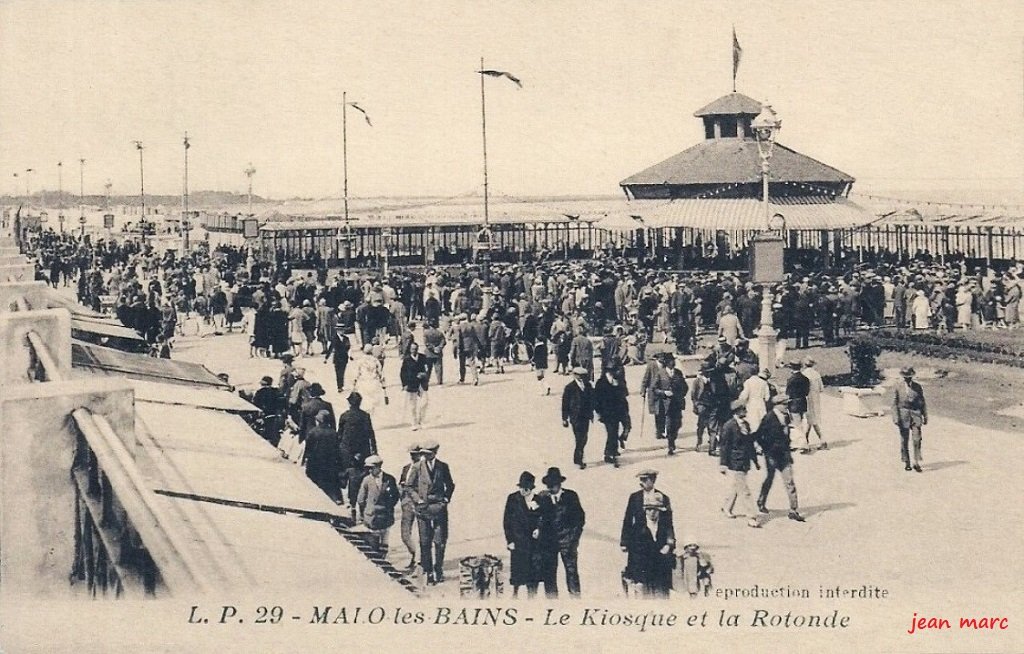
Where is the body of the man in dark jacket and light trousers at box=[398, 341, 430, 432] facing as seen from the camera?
toward the camera

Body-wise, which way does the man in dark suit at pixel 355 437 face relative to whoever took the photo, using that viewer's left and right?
facing away from the viewer

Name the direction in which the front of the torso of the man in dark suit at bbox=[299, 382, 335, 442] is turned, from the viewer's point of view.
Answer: away from the camera

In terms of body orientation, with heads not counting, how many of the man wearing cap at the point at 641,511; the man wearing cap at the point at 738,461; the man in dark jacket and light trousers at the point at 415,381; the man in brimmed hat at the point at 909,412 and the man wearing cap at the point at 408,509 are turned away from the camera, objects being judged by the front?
0

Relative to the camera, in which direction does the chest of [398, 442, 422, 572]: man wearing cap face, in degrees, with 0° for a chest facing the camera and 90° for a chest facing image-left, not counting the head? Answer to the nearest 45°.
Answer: approximately 0°

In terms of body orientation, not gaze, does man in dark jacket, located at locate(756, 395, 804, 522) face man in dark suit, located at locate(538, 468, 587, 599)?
no

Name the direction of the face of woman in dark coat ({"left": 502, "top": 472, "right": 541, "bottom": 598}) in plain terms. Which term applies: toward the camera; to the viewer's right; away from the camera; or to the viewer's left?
toward the camera

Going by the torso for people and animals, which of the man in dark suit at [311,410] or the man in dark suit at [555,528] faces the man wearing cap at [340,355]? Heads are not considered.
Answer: the man in dark suit at [311,410]

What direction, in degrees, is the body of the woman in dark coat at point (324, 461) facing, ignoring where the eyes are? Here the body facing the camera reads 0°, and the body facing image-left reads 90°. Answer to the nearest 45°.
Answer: approximately 180°

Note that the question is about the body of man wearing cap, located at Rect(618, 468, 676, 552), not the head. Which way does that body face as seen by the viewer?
toward the camera

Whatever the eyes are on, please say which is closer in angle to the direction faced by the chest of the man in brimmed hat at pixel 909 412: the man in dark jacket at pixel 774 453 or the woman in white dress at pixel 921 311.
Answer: the man in dark jacket

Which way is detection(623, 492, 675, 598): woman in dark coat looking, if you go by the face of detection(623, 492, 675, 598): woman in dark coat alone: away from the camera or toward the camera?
toward the camera

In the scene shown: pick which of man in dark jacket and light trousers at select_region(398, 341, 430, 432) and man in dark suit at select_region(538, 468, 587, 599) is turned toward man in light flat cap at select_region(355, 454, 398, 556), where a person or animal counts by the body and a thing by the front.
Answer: man in dark jacket and light trousers at select_region(398, 341, 430, 432)

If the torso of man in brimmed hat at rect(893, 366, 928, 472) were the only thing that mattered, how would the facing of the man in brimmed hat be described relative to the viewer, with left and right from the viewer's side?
facing the viewer

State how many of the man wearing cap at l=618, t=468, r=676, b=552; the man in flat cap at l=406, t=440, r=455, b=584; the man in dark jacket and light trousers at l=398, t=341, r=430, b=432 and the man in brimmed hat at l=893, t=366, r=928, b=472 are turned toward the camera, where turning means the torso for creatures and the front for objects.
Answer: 4

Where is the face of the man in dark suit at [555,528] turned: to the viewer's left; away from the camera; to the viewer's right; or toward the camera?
toward the camera

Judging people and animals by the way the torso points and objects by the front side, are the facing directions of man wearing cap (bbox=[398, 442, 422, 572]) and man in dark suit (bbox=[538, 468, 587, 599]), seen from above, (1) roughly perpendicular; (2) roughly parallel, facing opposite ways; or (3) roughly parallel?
roughly parallel

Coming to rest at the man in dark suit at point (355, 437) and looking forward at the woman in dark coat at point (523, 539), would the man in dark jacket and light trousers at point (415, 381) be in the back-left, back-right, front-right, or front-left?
back-left
